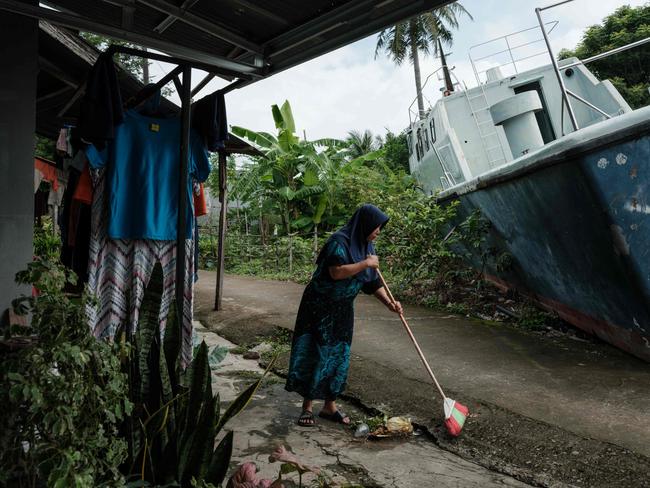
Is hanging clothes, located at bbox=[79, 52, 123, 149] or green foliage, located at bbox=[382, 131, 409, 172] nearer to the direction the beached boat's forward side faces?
the green foliage

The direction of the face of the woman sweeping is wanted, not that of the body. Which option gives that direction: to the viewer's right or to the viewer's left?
to the viewer's right

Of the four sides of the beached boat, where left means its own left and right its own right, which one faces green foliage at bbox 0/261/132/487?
left

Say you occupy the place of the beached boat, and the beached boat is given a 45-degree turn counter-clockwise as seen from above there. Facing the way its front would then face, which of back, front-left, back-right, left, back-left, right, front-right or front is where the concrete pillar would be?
front-left

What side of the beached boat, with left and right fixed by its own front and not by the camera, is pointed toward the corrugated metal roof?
left

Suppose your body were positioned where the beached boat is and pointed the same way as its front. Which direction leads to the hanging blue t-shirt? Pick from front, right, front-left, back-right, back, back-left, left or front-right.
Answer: left

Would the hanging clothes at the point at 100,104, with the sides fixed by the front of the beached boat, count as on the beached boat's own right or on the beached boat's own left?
on the beached boat's own left

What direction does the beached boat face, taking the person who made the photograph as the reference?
facing away from the viewer and to the left of the viewer
